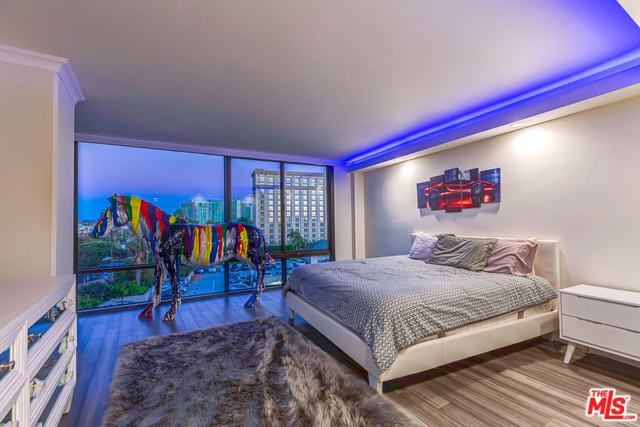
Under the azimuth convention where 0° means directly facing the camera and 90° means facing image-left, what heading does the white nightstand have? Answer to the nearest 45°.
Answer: approximately 45°

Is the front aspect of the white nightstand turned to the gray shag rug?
yes

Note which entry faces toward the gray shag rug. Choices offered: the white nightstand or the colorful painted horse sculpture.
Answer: the white nightstand

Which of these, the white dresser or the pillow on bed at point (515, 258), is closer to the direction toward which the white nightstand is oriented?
the white dresser

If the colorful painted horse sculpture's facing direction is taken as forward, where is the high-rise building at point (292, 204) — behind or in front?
behind

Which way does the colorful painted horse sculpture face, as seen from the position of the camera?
facing to the left of the viewer

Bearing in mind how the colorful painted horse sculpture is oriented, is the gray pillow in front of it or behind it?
behind
